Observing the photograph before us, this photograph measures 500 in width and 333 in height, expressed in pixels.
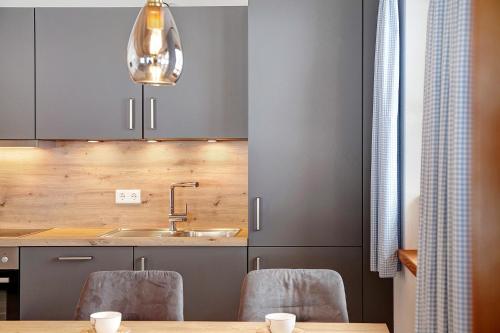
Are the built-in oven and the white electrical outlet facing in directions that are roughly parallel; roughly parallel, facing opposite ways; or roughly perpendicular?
roughly parallel

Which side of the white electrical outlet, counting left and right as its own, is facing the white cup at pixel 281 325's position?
front

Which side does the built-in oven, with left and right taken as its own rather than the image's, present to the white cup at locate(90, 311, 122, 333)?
front

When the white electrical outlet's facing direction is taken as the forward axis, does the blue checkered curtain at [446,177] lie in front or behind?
in front

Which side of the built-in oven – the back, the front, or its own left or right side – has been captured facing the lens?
front

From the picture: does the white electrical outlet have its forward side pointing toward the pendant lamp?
yes
